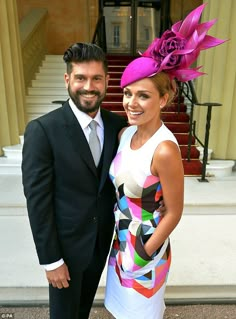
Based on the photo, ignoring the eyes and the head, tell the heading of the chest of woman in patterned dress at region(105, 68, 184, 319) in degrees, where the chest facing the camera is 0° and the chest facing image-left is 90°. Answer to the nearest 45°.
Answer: approximately 45°

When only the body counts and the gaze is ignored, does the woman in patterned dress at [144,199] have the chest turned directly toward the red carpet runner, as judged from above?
no

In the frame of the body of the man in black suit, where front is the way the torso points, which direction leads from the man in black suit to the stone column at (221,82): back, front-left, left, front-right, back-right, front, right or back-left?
left

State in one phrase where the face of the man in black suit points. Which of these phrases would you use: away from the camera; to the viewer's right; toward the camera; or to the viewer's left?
toward the camera

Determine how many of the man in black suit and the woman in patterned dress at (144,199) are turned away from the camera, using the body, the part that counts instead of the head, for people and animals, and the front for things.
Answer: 0

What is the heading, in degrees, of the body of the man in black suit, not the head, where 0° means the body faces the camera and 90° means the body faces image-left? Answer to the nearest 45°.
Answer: approximately 315°

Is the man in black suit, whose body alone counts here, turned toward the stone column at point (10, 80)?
no
